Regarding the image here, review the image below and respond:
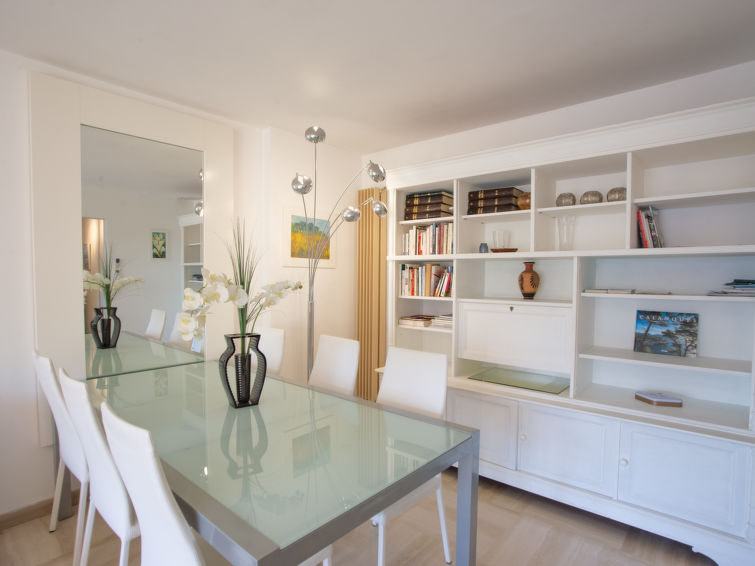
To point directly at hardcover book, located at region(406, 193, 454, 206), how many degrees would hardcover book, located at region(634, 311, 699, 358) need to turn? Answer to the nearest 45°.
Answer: approximately 90° to its right

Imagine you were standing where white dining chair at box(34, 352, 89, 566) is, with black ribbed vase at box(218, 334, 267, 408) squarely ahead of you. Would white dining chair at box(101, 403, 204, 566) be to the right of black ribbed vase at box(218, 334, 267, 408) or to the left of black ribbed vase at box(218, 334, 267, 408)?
right

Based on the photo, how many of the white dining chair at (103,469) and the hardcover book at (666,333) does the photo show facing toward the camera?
1

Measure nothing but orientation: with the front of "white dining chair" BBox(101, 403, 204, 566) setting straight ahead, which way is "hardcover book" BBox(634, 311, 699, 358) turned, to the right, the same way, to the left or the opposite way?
the opposite way

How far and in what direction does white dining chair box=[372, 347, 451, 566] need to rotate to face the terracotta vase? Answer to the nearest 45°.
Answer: approximately 180°

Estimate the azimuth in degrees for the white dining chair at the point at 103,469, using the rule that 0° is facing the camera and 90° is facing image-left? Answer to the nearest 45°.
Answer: approximately 225°

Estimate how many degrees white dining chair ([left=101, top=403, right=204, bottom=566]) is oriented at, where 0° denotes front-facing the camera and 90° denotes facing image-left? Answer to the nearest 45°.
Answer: approximately 225°

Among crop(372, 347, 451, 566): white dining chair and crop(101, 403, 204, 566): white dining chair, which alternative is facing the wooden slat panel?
crop(101, 403, 204, 566): white dining chair
